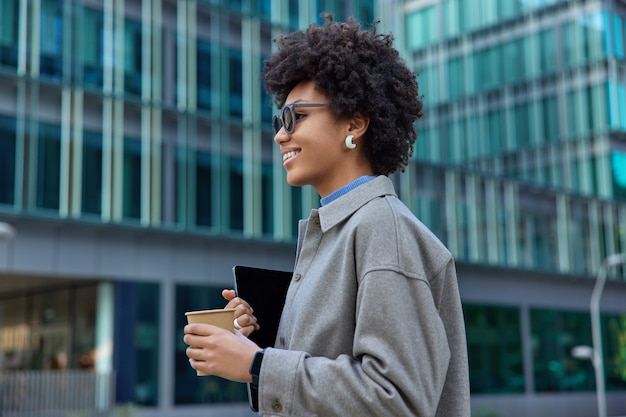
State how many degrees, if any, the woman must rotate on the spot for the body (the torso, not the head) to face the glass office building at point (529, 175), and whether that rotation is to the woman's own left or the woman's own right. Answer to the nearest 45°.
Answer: approximately 90° to the woman's own right

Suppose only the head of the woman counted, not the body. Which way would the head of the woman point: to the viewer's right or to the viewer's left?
to the viewer's left

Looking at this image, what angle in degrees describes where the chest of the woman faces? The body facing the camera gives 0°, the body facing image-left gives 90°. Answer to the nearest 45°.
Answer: approximately 90°

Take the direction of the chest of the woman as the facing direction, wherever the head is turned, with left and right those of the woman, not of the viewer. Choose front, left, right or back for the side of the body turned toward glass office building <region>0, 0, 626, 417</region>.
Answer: right

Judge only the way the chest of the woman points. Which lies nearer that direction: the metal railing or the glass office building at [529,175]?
the metal railing

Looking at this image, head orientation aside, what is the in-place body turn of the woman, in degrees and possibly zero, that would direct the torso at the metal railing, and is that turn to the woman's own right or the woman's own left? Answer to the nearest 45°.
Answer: approximately 90° to the woman's own right
